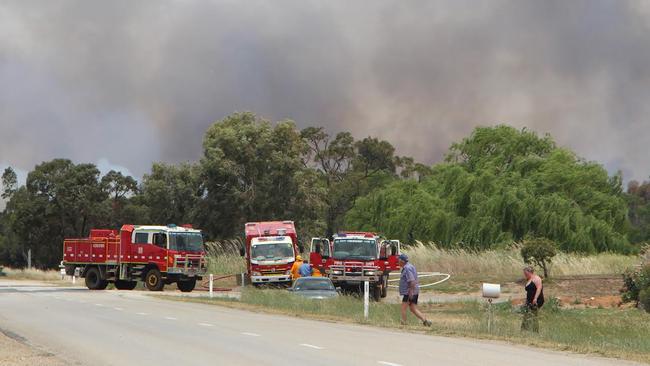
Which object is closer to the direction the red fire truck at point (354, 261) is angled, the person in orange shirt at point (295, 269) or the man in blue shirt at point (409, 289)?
the man in blue shirt

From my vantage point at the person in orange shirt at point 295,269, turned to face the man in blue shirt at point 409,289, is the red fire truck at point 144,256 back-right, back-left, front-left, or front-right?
back-right

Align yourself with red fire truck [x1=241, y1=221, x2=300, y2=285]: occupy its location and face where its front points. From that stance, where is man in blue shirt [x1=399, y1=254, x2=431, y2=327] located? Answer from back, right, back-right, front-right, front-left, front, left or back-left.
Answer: front

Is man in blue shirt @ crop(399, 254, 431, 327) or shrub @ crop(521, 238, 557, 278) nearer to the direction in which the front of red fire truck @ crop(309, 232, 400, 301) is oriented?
the man in blue shirt

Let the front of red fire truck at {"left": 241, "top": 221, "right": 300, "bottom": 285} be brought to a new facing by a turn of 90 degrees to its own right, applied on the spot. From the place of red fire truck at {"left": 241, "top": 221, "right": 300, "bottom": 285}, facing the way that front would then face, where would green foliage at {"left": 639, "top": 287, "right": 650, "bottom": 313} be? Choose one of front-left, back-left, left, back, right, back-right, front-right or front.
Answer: back-left

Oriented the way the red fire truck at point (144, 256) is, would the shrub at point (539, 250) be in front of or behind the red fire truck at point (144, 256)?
in front
